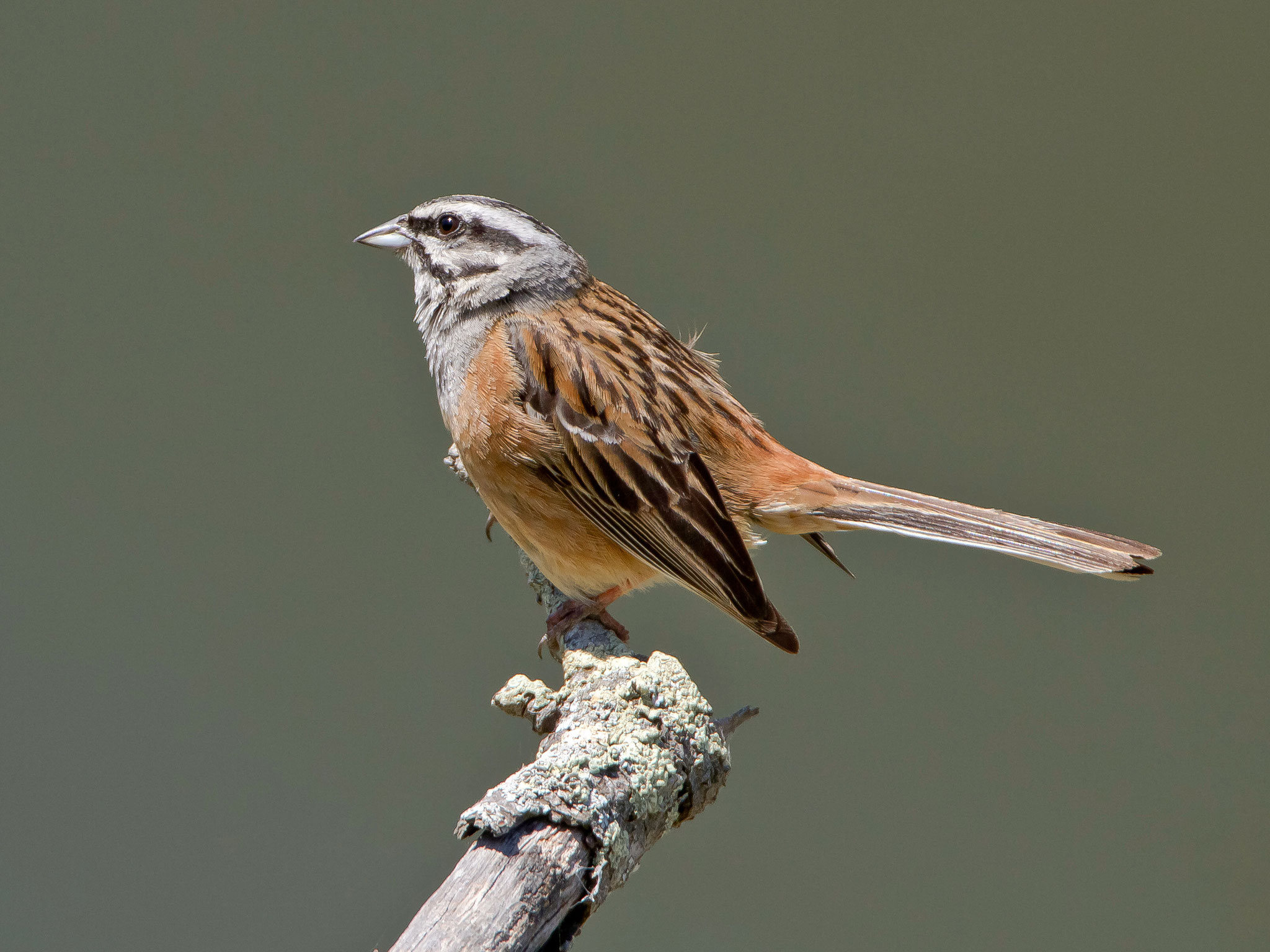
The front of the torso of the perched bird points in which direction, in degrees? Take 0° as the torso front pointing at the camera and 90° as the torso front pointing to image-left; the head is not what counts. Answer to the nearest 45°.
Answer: approximately 90°
